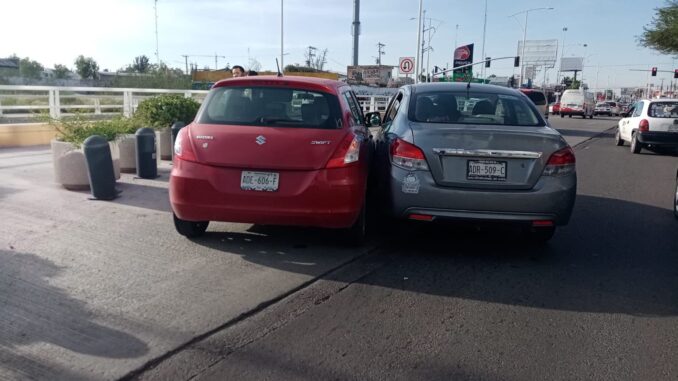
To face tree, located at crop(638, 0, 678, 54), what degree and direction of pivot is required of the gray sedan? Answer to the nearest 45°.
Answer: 0° — it already faces it

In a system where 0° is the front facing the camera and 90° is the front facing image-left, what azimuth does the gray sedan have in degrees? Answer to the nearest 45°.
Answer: approximately 180°

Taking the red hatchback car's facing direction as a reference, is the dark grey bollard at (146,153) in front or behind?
in front

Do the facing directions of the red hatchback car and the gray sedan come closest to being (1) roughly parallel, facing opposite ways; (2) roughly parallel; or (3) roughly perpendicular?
roughly parallel

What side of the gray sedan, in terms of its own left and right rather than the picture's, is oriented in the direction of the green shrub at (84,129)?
left

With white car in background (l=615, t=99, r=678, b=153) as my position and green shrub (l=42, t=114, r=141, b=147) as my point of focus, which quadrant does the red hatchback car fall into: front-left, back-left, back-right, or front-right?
front-left

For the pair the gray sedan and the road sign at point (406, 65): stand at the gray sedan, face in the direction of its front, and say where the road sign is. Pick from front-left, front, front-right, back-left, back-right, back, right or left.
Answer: front

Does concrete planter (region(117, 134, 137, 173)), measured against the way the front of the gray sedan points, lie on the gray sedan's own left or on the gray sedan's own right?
on the gray sedan's own left

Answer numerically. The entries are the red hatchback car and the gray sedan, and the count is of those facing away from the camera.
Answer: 2

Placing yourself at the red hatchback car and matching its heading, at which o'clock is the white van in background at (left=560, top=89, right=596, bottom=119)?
The white van in background is roughly at 1 o'clock from the red hatchback car.

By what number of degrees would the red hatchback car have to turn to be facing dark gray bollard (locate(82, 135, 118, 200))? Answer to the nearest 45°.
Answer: approximately 45° to its left

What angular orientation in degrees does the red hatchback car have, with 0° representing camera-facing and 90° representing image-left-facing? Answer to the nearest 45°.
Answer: approximately 180°

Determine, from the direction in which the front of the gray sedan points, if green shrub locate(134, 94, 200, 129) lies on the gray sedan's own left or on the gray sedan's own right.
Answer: on the gray sedan's own left

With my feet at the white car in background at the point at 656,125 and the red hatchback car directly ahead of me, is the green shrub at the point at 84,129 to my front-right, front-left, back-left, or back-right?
front-right

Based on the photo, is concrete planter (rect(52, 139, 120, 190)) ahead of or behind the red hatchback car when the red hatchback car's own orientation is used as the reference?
ahead
